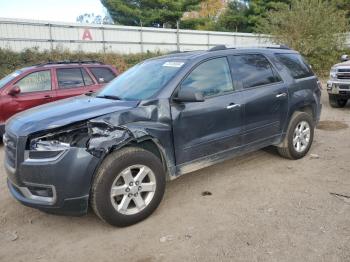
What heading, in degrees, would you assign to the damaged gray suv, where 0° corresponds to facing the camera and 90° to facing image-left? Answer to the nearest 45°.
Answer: approximately 45°

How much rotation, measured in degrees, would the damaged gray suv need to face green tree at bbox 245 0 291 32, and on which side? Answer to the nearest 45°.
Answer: approximately 135° to its right

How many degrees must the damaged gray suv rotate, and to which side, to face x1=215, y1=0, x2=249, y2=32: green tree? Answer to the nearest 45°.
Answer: approximately 135° to its right

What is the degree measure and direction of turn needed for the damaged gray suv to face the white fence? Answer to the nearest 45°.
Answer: approximately 135° to its right

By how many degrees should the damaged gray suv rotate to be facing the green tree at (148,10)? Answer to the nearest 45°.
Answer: approximately 135° to its right

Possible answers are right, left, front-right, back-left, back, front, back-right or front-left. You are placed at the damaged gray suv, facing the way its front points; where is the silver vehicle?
back
